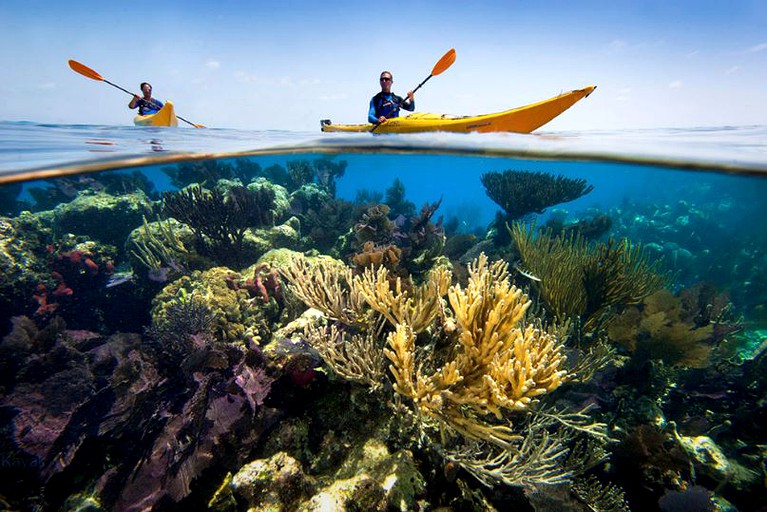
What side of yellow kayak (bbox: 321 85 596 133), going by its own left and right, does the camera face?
right

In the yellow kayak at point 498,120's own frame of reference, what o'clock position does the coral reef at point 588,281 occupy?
The coral reef is roughly at 2 o'clock from the yellow kayak.

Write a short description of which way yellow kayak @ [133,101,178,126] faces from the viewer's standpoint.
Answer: facing the viewer and to the right of the viewer

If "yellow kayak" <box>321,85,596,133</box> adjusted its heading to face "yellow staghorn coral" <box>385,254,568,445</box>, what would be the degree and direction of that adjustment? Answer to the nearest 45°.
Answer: approximately 90° to its right

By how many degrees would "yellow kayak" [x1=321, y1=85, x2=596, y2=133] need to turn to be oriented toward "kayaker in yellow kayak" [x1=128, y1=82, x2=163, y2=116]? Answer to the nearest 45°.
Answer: approximately 180°

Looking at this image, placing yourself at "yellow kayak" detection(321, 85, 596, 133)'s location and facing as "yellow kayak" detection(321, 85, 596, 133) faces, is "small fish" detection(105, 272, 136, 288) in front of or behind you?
behind

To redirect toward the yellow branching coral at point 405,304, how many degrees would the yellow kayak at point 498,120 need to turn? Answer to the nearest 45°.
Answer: approximately 90° to its right

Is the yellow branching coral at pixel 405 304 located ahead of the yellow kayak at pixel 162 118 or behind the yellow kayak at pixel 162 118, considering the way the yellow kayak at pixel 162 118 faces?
ahead

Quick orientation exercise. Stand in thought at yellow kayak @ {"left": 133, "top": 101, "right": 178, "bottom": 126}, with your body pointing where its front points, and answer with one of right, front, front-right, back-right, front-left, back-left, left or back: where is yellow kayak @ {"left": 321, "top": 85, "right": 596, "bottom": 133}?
front
